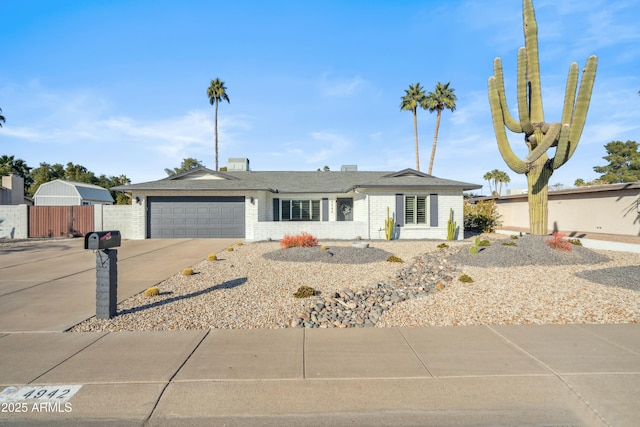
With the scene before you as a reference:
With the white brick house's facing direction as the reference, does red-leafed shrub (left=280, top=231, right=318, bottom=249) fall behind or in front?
in front

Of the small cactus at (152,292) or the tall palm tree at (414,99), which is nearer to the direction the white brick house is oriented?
the small cactus

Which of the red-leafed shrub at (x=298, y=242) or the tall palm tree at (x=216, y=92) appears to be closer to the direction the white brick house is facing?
the red-leafed shrub

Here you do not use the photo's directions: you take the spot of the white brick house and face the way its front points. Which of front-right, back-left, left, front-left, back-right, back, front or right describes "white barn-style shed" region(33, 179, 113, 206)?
back-right

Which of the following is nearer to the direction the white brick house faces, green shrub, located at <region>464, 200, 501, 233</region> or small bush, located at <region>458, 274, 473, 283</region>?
the small bush

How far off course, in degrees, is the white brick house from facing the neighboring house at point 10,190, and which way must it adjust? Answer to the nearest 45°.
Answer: approximately 135° to its right

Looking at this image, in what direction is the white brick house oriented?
toward the camera

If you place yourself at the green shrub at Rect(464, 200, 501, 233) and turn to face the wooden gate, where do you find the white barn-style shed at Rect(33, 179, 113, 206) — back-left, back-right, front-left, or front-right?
front-right

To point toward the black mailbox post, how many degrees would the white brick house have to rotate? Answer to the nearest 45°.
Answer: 0° — it already faces it

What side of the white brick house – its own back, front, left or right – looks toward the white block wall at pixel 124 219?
right

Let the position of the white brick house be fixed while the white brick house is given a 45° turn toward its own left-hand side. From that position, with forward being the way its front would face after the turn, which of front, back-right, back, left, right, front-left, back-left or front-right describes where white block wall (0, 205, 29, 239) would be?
back-right

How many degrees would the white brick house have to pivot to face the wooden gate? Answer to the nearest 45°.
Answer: approximately 90° to its right

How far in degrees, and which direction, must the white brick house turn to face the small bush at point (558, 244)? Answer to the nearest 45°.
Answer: approximately 45° to its left

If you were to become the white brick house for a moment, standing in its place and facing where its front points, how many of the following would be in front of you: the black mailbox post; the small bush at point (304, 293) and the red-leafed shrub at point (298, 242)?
3
